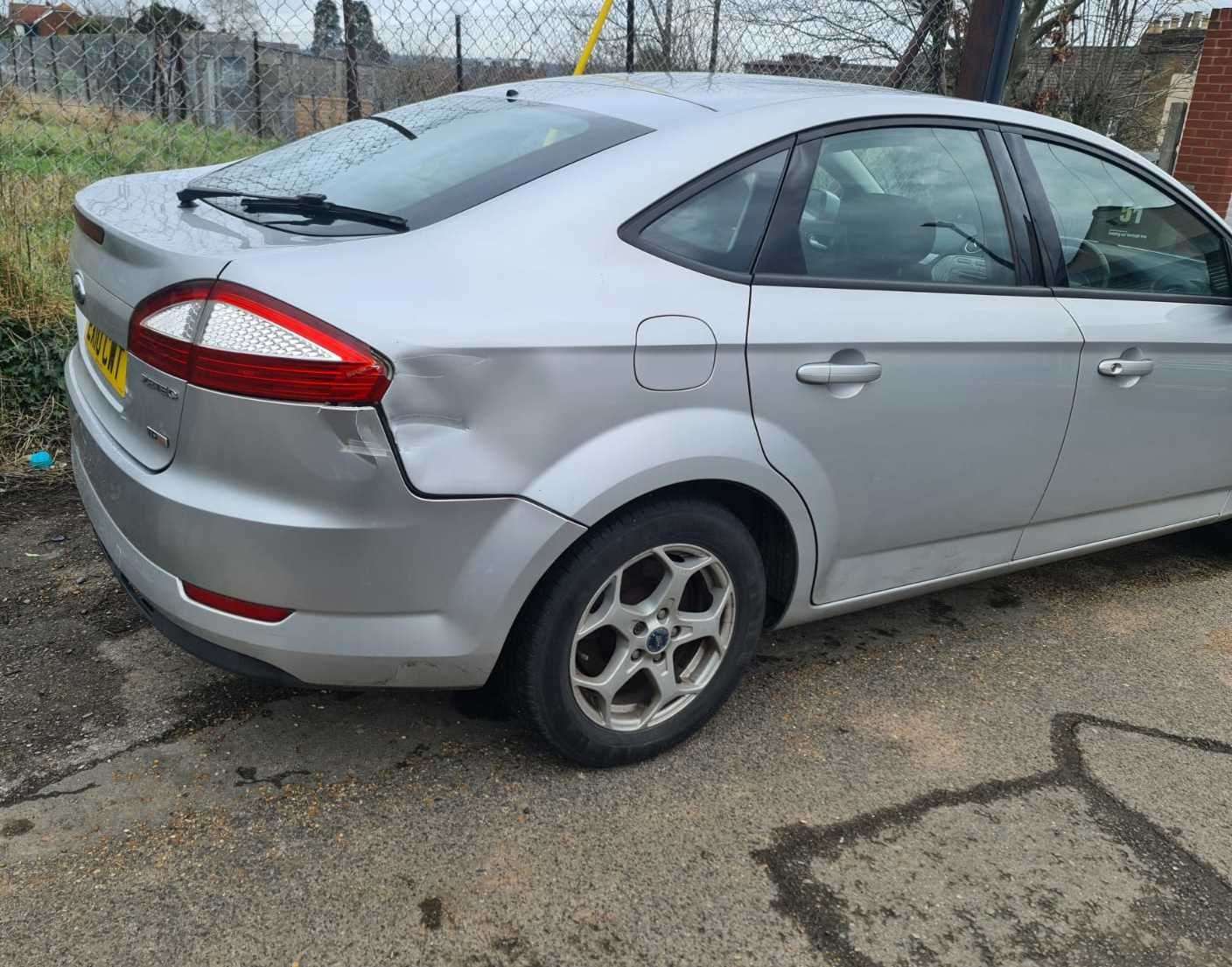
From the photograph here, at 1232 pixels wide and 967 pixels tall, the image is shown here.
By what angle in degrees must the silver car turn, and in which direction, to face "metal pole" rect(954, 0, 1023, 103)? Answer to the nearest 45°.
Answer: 0° — it already faces it

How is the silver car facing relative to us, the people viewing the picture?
facing away from the viewer and to the right of the viewer

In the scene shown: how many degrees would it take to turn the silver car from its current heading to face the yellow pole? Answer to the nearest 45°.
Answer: approximately 45° to its left

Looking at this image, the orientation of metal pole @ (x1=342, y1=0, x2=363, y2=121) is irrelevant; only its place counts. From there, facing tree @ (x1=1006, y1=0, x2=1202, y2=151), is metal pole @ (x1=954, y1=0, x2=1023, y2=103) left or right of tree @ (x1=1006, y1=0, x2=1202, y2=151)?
right

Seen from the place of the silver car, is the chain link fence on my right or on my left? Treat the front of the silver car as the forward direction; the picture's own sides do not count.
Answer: on my left

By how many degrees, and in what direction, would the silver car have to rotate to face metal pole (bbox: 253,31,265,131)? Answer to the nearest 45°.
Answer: approximately 90° to its left

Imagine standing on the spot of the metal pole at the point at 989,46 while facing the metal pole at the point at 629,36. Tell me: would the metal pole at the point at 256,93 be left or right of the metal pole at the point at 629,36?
left

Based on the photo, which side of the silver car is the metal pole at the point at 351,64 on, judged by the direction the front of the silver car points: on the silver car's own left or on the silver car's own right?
on the silver car's own left
